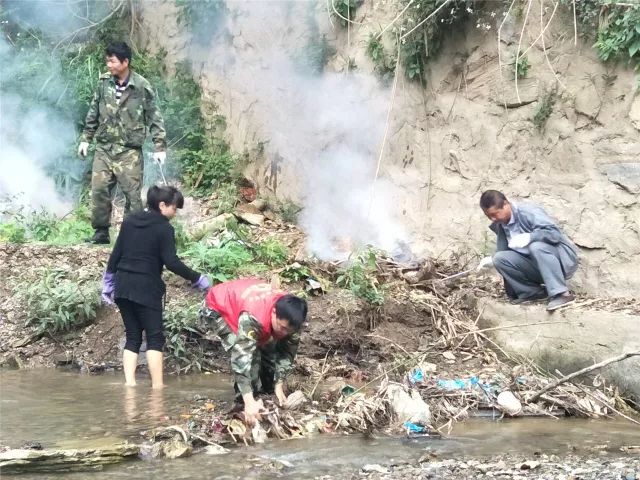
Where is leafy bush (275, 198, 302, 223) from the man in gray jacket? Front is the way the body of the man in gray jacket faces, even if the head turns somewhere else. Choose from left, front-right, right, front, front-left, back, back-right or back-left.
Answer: right

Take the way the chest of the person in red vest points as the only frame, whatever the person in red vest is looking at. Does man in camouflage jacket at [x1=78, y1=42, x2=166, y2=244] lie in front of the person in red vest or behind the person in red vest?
behind

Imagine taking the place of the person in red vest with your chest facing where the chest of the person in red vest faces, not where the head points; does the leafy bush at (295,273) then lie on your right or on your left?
on your left

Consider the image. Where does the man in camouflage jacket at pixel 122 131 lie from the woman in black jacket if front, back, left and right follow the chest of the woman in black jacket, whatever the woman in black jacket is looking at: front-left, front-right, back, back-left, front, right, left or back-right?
front-left

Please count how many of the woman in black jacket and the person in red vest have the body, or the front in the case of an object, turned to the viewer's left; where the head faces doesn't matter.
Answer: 0

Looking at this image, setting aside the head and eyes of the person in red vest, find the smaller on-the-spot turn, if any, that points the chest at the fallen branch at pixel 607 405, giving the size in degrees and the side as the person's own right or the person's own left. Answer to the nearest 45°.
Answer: approximately 45° to the person's own left

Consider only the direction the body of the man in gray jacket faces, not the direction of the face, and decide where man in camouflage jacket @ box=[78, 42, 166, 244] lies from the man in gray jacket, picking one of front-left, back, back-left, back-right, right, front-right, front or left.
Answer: front-right

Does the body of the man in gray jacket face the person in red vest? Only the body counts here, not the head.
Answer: yes

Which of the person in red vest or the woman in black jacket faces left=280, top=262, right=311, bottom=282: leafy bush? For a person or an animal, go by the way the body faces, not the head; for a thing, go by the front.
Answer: the woman in black jacket

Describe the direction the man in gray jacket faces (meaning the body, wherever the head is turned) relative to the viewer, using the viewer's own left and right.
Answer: facing the viewer and to the left of the viewer

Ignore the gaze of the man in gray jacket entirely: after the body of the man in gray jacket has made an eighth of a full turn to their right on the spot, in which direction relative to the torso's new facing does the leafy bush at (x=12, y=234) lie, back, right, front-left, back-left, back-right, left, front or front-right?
front

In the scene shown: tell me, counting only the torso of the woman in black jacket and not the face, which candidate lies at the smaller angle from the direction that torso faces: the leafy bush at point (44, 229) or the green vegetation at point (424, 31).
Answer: the green vegetation

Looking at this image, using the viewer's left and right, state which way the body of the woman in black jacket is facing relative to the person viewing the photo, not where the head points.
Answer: facing away from the viewer and to the right of the viewer

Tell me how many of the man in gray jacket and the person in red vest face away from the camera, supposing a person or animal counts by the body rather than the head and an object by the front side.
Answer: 0

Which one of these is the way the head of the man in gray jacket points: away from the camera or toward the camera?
toward the camera

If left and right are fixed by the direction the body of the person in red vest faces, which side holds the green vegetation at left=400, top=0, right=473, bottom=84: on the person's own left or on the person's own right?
on the person's own left

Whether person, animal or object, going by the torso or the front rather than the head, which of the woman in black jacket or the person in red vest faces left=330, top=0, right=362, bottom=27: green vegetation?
the woman in black jacket
